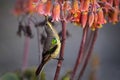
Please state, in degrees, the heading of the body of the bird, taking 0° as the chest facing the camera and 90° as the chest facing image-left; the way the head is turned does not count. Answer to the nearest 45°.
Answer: approximately 270°
